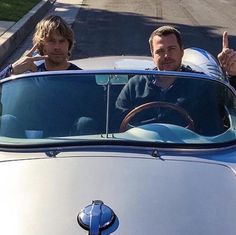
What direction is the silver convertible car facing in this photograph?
toward the camera
